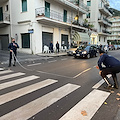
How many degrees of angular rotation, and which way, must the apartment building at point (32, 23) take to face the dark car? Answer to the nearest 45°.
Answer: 0° — it already faces it

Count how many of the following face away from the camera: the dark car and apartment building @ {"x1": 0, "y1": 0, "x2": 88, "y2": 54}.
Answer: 0

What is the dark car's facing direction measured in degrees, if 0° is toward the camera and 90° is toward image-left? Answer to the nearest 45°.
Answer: approximately 45°

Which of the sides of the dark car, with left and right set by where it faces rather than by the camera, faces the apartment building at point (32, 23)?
right

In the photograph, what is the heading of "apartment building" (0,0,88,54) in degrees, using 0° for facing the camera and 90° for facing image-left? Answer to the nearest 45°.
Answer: approximately 315°
